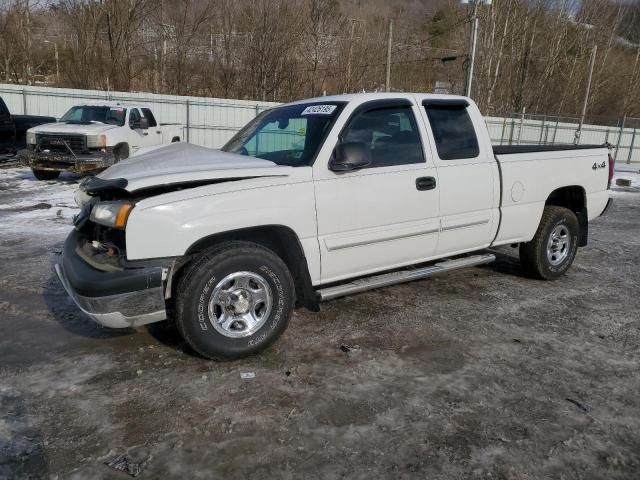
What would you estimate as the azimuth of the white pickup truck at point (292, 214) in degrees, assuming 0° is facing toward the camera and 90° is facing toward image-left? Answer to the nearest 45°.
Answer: approximately 45°

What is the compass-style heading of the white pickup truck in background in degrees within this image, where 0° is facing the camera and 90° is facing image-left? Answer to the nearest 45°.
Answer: approximately 45°

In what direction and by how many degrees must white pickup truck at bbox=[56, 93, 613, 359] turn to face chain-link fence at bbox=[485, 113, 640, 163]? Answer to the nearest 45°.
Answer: approximately 180°

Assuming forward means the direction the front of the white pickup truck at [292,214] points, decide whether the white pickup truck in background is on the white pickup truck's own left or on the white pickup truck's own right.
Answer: on the white pickup truck's own right
